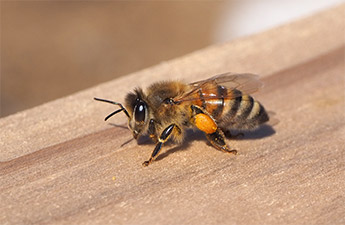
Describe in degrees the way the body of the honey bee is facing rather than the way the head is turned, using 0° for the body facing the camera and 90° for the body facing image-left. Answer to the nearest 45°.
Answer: approximately 90°
